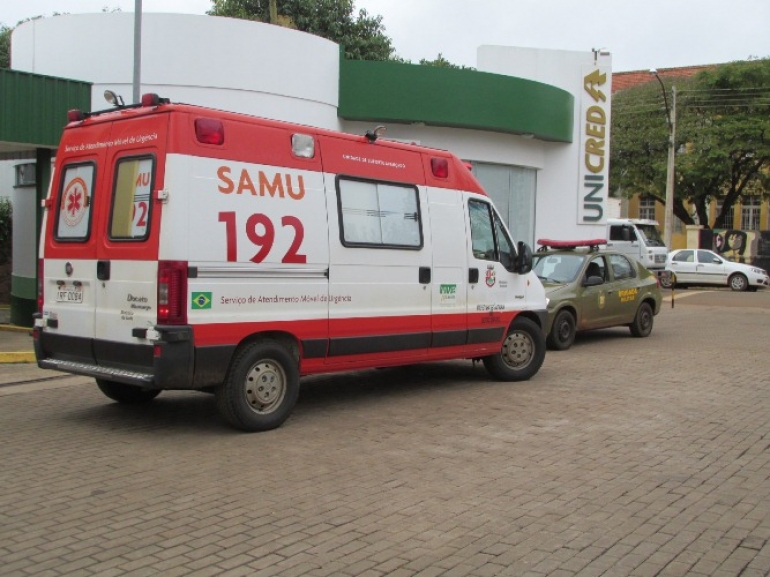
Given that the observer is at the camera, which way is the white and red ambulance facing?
facing away from the viewer and to the right of the viewer

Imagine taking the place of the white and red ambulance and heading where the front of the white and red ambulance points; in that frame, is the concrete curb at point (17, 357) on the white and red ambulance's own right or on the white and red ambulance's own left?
on the white and red ambulance's own left

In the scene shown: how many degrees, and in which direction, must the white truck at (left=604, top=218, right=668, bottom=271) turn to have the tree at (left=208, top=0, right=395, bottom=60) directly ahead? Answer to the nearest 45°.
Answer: approximately 135° to its right
